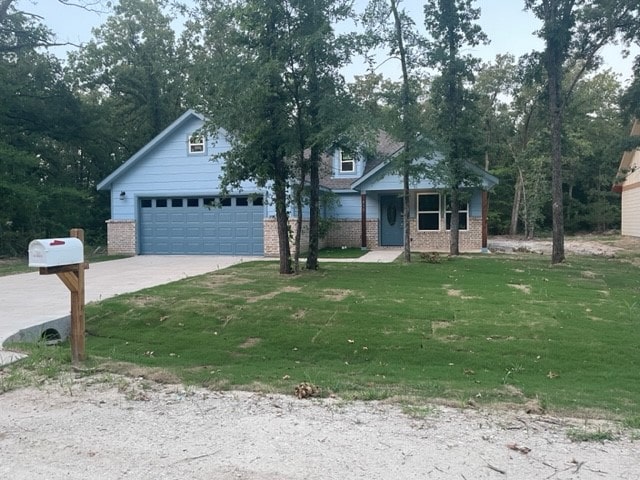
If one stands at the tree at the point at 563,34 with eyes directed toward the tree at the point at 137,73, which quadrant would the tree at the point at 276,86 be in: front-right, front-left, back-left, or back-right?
front-left

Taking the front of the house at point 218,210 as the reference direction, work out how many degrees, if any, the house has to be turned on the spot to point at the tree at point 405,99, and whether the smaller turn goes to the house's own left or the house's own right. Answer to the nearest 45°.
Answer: approximately 45° to the house's own left

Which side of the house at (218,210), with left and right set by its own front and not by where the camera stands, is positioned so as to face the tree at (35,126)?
right

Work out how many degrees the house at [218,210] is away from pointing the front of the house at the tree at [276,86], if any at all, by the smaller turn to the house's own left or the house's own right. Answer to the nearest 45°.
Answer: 0° — it already faces it

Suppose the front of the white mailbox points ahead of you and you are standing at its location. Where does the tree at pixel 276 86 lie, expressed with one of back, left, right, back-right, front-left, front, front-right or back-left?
back

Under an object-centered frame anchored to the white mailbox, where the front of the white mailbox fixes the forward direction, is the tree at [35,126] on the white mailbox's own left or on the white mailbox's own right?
on the white mailbox's own right

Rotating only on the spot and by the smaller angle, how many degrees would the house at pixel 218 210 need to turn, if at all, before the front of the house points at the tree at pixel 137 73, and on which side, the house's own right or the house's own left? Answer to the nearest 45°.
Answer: approximately 135° to the house's own right

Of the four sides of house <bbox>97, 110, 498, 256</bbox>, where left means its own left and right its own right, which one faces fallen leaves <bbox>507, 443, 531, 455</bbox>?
front

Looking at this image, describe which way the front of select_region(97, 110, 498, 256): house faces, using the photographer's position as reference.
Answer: facing the viewer

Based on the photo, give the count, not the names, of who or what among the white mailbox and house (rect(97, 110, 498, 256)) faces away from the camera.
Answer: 0

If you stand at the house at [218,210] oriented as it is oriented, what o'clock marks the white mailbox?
The white mailbox is roughly at 12 o'clock from the house.

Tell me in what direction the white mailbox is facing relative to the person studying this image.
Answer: facing the viewer and to the left of the viewer
